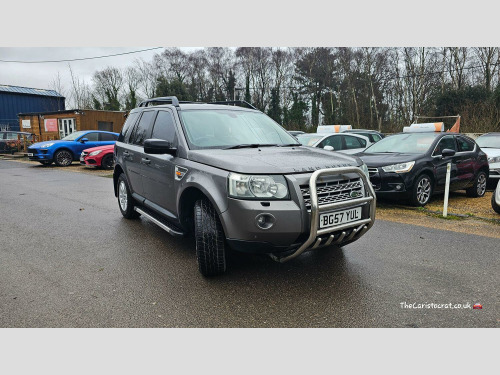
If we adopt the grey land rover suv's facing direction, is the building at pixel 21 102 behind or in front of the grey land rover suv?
behind

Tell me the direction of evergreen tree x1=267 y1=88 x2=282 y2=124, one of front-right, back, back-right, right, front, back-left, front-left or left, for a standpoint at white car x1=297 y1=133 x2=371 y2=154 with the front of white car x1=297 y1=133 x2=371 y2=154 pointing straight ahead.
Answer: back-right

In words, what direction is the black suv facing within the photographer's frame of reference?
facing the viewer and to the left of the viewer

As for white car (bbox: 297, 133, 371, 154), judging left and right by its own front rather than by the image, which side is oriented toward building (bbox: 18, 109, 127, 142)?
right

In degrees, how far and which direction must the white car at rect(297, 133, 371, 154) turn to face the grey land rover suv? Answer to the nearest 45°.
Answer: approximately 45° to its left

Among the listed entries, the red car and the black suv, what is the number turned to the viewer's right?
0

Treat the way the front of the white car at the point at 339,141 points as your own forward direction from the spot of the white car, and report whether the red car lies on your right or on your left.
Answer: on your right

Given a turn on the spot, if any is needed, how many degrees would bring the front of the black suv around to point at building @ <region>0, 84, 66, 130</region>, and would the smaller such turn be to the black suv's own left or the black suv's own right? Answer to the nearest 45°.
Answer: approximately 90° to the black suv's own right

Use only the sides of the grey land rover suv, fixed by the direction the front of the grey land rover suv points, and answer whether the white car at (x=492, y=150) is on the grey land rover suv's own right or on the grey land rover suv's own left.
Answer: on the grey land rover suv's own left

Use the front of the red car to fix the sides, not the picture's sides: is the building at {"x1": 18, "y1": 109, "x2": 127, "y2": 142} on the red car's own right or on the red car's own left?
on the red car's own right

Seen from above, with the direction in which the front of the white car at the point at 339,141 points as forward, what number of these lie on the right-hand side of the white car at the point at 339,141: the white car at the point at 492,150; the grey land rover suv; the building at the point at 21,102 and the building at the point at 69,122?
2

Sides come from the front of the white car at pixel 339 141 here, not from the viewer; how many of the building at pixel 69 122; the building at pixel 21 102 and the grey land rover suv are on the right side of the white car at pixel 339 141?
2

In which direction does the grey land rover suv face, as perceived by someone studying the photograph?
facing the viewer and to the right of the viewer
